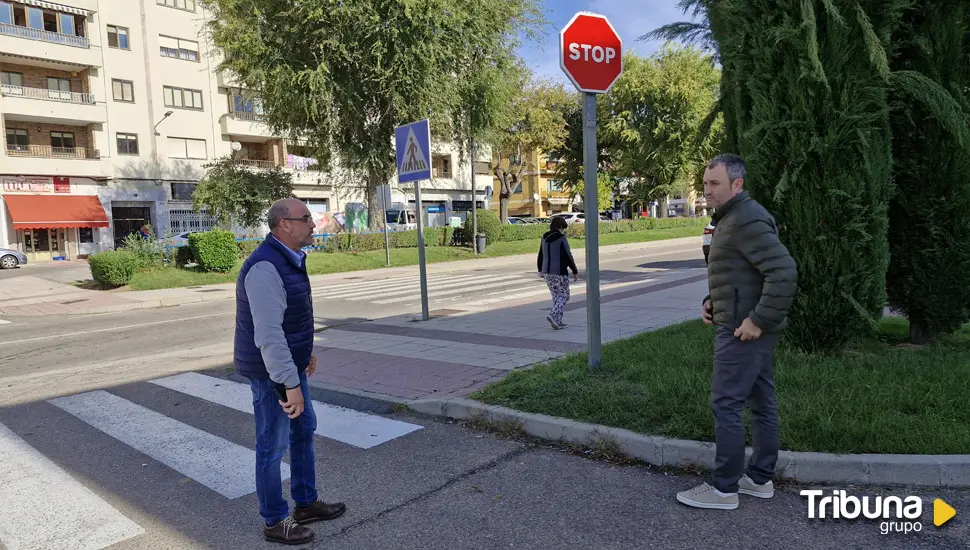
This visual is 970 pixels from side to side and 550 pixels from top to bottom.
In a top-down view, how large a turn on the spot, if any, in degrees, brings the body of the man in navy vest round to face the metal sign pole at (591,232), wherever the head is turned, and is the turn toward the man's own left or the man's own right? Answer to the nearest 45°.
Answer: approximately 45° to the man's own left

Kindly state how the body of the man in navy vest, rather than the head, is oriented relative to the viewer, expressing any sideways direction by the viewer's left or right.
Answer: facing to the right of the viewer

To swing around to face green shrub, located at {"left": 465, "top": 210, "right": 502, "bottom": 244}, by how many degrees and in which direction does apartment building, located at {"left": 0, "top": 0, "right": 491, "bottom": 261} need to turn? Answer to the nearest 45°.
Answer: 0° — it already faces it

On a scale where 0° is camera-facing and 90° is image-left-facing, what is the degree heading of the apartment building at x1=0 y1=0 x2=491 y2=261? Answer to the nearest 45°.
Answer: approximately 315°

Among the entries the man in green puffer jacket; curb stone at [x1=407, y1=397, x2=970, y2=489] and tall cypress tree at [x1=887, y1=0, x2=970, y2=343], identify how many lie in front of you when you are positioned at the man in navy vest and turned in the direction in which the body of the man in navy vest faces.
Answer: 3

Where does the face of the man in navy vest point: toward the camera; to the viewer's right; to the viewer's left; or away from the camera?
to the viewer's right
